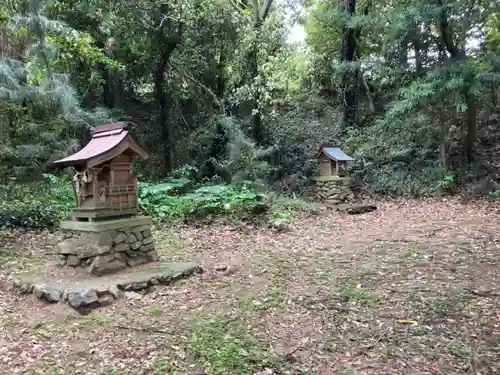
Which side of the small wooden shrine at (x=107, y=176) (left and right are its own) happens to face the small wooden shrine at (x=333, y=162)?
back

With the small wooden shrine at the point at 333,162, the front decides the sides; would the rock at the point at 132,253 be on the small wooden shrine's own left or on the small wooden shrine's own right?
on the small wooden shrine's own right

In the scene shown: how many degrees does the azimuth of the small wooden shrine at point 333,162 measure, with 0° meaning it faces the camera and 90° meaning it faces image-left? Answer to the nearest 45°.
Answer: approximately 315°

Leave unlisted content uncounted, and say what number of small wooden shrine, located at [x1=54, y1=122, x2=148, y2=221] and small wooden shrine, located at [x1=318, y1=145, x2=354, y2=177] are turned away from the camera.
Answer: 0

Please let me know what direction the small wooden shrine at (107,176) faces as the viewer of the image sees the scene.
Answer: facing the viewer and to the left of the viewer
